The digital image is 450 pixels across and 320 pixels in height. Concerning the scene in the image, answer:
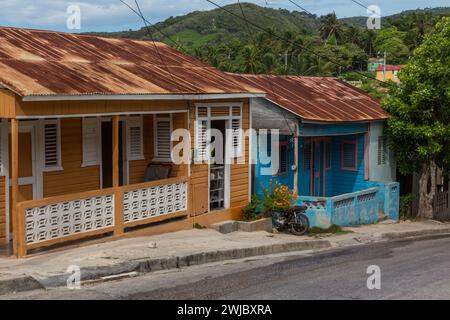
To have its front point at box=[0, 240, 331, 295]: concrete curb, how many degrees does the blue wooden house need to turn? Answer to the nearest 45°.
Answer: approximately 45° to its right

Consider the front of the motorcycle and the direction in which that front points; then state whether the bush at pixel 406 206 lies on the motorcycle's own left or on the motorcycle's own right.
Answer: on the motorcycle's own left

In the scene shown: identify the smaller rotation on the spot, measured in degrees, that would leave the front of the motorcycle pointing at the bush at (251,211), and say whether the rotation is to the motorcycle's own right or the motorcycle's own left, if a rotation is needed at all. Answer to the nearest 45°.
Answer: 0° — it already faces it

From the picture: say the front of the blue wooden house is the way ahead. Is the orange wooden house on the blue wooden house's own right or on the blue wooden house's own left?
on the blue wooden house's own right

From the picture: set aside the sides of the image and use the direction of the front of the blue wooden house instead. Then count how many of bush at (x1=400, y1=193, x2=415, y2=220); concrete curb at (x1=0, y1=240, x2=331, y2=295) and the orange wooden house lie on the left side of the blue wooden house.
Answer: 1

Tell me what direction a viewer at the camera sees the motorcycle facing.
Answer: facing the viewer and to the right of the viewer

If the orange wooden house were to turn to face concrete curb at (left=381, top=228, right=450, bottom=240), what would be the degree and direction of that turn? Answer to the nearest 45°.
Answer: approximately 90° to its left

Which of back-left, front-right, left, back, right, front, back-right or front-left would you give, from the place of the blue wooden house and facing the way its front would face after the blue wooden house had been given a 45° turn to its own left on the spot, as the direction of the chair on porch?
back-right

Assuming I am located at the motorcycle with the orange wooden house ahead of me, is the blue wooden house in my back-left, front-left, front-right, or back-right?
back-right

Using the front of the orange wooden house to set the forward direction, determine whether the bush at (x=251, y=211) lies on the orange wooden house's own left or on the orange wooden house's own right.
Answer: on the orange wooden house's own left

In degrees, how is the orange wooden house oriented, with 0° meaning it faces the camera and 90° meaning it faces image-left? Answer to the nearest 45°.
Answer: approximately 315°

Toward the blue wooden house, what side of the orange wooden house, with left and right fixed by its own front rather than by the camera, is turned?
left
